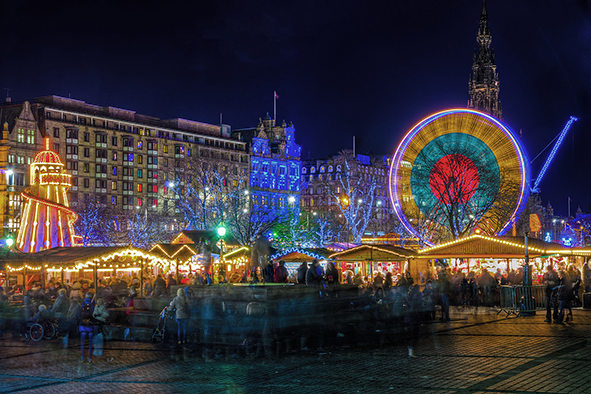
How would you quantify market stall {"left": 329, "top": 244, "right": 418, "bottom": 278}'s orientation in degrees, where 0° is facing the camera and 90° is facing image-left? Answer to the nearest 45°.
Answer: approximately 0°

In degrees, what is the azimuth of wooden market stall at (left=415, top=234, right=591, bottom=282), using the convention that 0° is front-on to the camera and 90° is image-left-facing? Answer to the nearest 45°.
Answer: approximately 0°

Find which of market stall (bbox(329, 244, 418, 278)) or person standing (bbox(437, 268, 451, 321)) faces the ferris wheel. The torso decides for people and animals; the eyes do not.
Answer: the person standing

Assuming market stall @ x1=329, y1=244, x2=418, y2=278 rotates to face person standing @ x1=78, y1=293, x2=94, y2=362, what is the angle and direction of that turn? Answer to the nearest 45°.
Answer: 0° — it already faces them

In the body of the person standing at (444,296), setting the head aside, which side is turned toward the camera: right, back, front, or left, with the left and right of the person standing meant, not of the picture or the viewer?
back

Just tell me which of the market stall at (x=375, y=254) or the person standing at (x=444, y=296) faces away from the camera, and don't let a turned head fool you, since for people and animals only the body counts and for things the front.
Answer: the person standing

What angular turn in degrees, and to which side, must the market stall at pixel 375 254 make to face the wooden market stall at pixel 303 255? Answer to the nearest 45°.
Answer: approximately 135° to its right

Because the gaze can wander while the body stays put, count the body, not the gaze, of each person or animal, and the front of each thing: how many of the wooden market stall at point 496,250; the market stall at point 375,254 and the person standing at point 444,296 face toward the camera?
2

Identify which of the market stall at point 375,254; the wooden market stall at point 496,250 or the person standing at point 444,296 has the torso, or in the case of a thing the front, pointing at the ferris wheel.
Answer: the person standing

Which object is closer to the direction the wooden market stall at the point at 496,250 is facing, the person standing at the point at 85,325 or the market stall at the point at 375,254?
the person standing

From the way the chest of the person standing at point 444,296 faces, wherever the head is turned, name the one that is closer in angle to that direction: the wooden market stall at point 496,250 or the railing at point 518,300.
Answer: the wooden market stall

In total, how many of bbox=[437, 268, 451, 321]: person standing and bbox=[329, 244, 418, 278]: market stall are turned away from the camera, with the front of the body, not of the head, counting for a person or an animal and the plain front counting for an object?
1

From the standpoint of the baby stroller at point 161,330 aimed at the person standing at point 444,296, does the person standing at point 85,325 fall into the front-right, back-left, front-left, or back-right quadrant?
back-right
